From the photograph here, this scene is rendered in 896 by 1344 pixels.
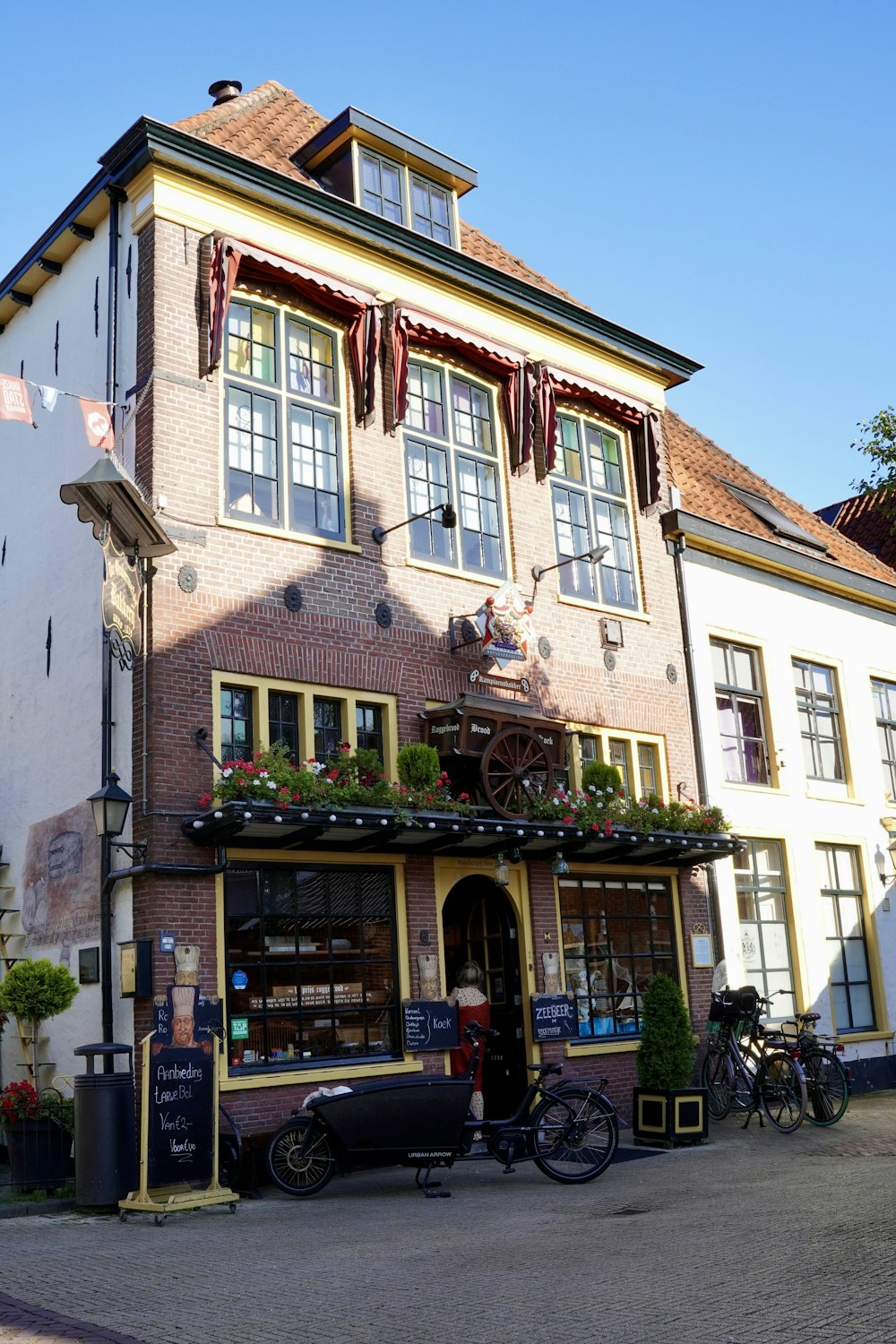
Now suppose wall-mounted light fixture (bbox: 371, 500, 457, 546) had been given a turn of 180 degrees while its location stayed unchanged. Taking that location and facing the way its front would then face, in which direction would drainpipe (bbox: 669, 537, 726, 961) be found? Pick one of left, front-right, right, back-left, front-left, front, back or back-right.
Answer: right

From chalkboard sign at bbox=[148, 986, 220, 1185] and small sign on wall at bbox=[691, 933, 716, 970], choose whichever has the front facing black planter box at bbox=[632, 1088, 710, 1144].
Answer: the small sign on wall

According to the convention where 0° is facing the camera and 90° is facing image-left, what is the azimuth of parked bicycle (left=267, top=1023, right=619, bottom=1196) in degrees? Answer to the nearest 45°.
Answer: approximately 90°

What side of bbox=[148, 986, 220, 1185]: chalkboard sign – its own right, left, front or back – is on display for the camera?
front

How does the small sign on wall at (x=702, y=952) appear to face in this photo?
toward the camera

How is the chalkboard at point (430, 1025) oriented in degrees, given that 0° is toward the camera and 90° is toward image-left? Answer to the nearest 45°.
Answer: approximately 0°
